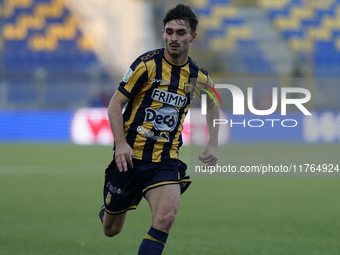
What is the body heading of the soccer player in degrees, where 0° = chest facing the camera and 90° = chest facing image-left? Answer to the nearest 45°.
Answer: approximately 315°
